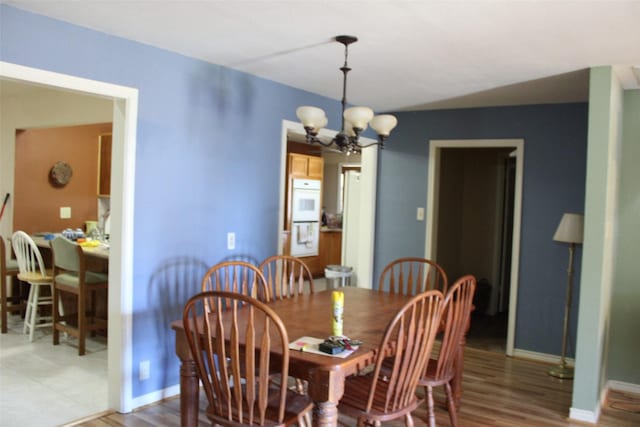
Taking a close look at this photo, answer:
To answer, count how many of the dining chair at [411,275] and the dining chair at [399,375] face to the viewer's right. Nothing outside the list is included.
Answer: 0

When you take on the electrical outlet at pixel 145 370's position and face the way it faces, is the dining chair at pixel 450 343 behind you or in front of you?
in front

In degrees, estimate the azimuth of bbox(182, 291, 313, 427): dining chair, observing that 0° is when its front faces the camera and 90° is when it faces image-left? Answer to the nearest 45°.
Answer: approximately 225°

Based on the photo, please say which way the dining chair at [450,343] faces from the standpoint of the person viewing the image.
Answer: facing away from the viewer and to the left of the viewer

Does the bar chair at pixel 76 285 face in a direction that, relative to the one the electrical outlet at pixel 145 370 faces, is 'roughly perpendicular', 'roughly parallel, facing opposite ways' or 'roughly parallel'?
roughly perpendicular

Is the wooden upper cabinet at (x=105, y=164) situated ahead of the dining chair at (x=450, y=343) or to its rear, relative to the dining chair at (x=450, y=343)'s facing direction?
ahead

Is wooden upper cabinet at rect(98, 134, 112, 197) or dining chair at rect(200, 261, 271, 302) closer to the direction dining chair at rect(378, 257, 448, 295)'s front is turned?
the dining chair

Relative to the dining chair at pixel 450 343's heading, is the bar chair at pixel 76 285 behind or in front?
in front
